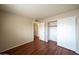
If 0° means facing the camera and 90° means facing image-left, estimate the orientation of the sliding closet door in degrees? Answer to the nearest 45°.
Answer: approximately 45°
